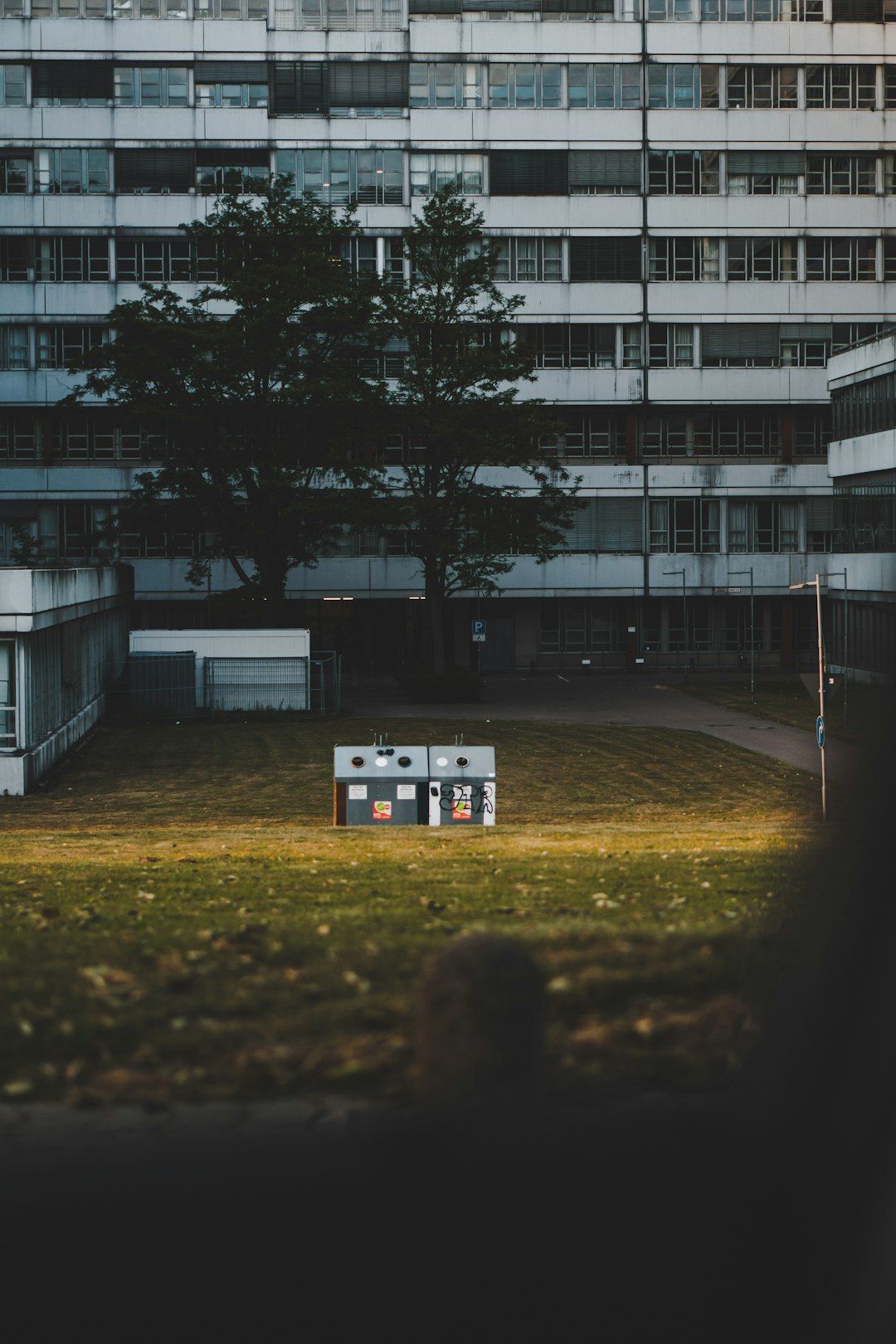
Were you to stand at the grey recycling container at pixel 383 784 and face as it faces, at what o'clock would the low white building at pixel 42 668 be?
The low white building is roughly at 5 o'clock from the grey recycling container.

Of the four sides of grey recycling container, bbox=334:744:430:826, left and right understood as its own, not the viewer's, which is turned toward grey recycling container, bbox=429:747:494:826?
left

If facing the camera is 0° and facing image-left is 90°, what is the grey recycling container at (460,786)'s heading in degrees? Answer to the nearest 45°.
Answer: approximately 0°

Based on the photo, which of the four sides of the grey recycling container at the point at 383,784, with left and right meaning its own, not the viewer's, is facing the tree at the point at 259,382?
back

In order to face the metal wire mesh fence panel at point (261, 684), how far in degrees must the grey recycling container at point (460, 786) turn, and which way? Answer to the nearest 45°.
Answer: approximately 180°

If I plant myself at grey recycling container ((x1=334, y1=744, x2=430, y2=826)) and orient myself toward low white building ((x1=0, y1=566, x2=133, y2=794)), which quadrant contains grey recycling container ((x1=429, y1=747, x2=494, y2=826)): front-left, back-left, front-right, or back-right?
back-right

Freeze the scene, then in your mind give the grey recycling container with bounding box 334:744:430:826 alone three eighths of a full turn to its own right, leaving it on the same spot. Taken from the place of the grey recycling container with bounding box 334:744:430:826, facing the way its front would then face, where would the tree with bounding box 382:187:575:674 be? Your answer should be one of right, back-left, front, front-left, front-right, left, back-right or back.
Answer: front-right

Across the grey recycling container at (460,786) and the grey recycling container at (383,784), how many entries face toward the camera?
2

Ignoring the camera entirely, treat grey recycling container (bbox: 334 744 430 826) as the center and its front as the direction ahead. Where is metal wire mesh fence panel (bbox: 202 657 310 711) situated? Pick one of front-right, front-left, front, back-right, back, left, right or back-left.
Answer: back

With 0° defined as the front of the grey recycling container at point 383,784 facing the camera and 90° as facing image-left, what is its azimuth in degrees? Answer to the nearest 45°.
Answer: approximately 0°
